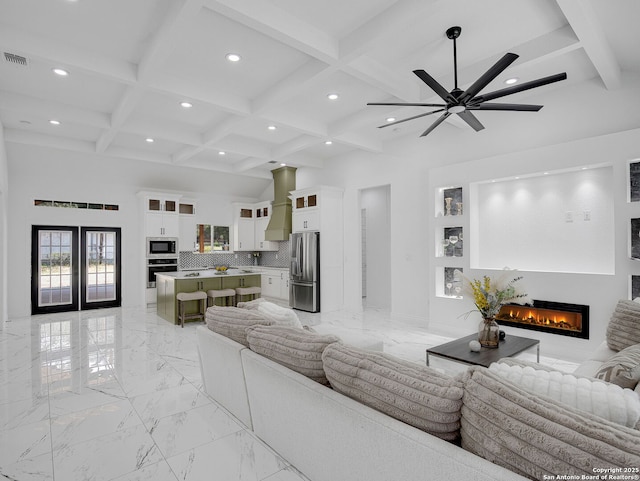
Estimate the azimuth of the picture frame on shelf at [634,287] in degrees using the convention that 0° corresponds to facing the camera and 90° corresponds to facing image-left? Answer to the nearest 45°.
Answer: approximately 0°

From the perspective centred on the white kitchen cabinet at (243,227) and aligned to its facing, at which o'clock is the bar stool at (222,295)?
The bar stool is roughly at 12 o'clock from the white kitchen cabinet.

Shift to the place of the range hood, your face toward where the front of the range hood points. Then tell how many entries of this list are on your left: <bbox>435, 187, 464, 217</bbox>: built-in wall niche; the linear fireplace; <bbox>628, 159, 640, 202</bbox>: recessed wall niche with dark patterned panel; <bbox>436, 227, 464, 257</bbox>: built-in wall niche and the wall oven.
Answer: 4

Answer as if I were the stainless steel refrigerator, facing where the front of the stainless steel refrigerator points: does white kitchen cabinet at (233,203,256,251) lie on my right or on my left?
on my right

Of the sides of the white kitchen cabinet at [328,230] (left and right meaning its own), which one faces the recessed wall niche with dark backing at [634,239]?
left

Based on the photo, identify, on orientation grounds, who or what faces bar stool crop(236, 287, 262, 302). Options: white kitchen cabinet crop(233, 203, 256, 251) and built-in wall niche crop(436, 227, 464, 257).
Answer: the white kitchen cabinet

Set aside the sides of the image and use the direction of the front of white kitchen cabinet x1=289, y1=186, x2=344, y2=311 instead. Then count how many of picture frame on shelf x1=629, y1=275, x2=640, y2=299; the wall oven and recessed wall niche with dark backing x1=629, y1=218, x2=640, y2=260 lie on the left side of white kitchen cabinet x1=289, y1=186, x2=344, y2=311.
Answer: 2

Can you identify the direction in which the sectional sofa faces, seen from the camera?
facing away from the viewer and to the right of the viewer

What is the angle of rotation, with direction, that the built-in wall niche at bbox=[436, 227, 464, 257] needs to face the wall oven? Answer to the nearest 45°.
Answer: approximately 90° to its right
